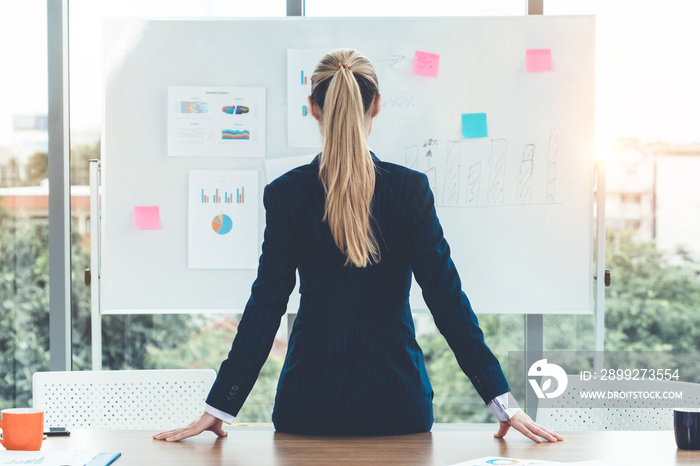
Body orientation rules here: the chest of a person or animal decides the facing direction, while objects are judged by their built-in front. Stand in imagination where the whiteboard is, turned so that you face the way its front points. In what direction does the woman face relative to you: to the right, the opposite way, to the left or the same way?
the opposite way

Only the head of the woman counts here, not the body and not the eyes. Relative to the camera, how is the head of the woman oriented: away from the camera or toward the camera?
away from the camera

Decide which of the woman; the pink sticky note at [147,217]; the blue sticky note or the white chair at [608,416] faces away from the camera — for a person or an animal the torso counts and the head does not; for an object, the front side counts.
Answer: the woman

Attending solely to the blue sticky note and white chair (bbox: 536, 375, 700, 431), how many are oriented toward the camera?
2

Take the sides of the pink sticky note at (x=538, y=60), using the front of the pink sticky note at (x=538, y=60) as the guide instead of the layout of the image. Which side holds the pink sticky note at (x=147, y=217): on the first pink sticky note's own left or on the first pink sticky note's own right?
on the first pink sticky note's own right

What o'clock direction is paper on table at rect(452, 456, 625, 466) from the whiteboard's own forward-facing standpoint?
The paper on table is roughly at 12 o'clock from the whiteboard.

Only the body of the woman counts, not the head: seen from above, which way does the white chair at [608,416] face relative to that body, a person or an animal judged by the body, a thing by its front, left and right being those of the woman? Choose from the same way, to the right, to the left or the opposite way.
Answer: the opposite way

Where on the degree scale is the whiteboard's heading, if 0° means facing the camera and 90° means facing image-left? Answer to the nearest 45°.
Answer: approximately 0°

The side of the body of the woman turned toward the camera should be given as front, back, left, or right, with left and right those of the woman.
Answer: back
